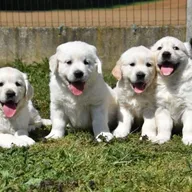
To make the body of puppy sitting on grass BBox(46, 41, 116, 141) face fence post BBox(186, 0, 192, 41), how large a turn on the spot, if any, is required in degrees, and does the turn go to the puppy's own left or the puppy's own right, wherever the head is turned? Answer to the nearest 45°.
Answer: approximately 135° to the puppy's own left

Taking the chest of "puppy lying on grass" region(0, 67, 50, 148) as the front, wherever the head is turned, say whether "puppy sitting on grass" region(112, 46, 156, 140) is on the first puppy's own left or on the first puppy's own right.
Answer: on the first puppy's own left

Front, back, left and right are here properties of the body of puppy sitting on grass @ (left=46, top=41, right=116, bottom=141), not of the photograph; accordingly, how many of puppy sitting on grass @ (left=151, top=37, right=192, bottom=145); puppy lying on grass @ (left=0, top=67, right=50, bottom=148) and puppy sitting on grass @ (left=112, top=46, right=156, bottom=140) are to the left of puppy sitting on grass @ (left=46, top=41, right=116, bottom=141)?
2

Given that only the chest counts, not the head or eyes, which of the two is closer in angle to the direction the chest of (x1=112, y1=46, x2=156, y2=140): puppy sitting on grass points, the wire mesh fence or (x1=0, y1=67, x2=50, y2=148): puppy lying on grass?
the puppy lying on grass

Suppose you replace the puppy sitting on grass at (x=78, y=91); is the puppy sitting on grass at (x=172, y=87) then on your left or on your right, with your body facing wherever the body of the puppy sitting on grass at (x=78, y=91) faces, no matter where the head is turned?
on your left

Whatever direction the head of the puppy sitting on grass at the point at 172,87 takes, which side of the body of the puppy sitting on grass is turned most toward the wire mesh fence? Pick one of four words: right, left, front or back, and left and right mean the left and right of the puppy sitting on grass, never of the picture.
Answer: back

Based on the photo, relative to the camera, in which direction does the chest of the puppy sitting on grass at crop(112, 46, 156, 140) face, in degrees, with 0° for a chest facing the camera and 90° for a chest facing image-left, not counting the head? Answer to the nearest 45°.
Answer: approximately 0°

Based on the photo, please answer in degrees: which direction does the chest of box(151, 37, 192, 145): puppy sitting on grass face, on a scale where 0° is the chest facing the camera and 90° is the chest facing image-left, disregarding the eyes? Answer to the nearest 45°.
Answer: approximately 0°

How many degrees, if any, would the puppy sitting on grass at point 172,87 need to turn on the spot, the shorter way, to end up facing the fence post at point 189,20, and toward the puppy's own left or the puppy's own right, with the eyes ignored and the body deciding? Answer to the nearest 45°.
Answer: approximately 180°
